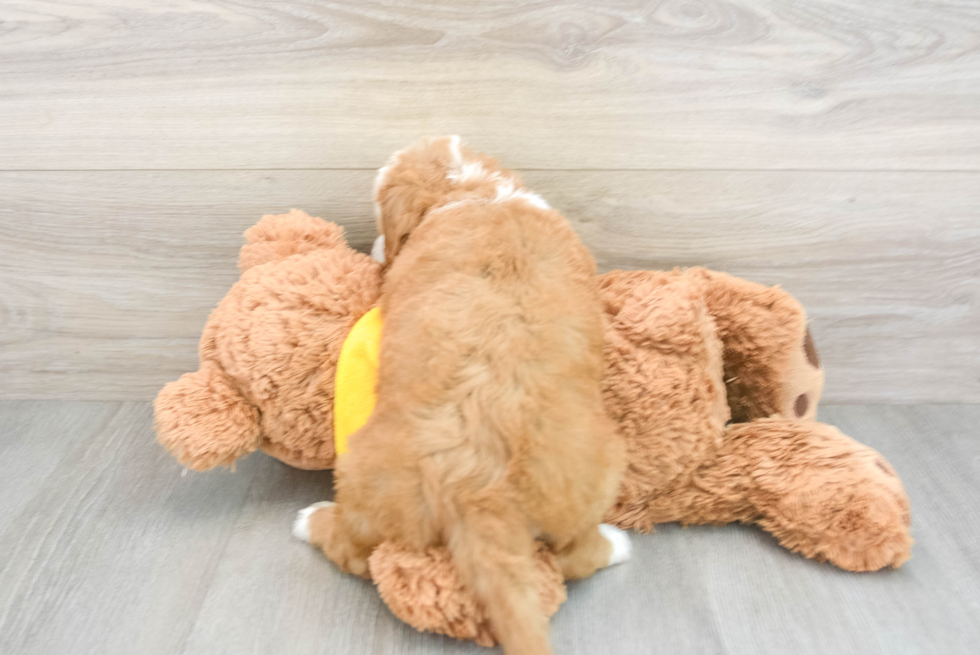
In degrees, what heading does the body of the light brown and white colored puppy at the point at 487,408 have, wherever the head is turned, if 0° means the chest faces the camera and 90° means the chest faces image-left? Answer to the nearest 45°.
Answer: approximately 180°
